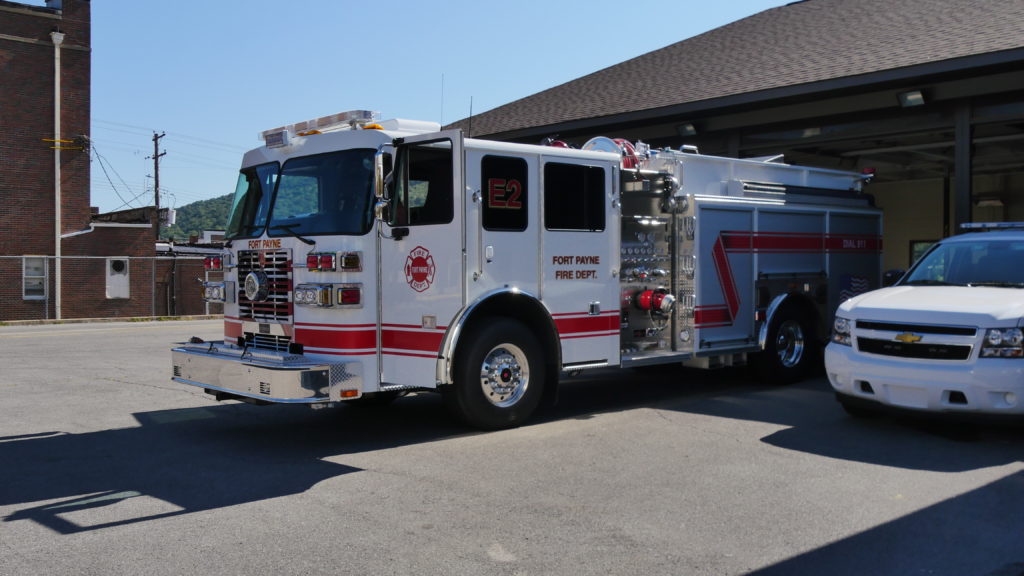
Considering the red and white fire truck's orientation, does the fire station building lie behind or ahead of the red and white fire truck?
behind

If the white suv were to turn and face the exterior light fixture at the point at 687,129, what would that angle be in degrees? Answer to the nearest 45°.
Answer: approximately 90° to its right

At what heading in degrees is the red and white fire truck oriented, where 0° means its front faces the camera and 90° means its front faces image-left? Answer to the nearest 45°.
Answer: approximately 45°

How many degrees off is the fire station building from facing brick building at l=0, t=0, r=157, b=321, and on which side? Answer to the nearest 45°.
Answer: approximately 45° to its right

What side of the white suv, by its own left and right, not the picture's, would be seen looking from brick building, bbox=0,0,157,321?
right
